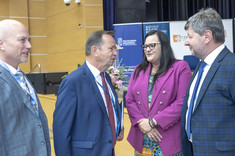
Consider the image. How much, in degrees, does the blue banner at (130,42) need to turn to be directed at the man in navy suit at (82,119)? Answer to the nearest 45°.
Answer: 0° — it already faces them

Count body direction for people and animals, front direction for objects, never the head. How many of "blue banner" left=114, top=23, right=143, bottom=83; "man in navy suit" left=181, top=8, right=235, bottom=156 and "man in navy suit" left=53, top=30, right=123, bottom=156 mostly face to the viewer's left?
1

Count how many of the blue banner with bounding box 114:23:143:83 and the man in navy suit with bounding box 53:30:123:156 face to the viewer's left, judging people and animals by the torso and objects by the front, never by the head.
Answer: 0

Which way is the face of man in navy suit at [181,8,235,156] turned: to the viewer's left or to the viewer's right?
to the viewer's left

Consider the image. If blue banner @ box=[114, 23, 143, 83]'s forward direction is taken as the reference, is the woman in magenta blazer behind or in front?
in front

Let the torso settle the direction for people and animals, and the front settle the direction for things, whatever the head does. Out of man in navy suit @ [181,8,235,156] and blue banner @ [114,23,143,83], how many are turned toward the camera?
1

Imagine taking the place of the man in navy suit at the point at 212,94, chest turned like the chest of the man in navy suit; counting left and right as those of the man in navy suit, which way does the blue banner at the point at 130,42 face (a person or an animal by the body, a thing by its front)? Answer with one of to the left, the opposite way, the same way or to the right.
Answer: to the left

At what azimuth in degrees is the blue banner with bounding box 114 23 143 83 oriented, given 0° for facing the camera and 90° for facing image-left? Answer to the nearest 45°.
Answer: approximately 0°

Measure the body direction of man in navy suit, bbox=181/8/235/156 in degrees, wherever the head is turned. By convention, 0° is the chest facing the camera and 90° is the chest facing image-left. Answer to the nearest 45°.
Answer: approximately 90°
